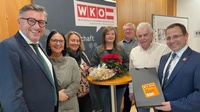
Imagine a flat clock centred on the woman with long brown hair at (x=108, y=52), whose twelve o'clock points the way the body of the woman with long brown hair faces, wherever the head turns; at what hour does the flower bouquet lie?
The flower bouquet is roughly at 12 o'clock from the woman with long brown hair.

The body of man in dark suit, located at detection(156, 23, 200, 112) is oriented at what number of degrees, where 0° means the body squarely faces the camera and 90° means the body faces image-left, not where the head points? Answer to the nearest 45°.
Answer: approximately 45°
